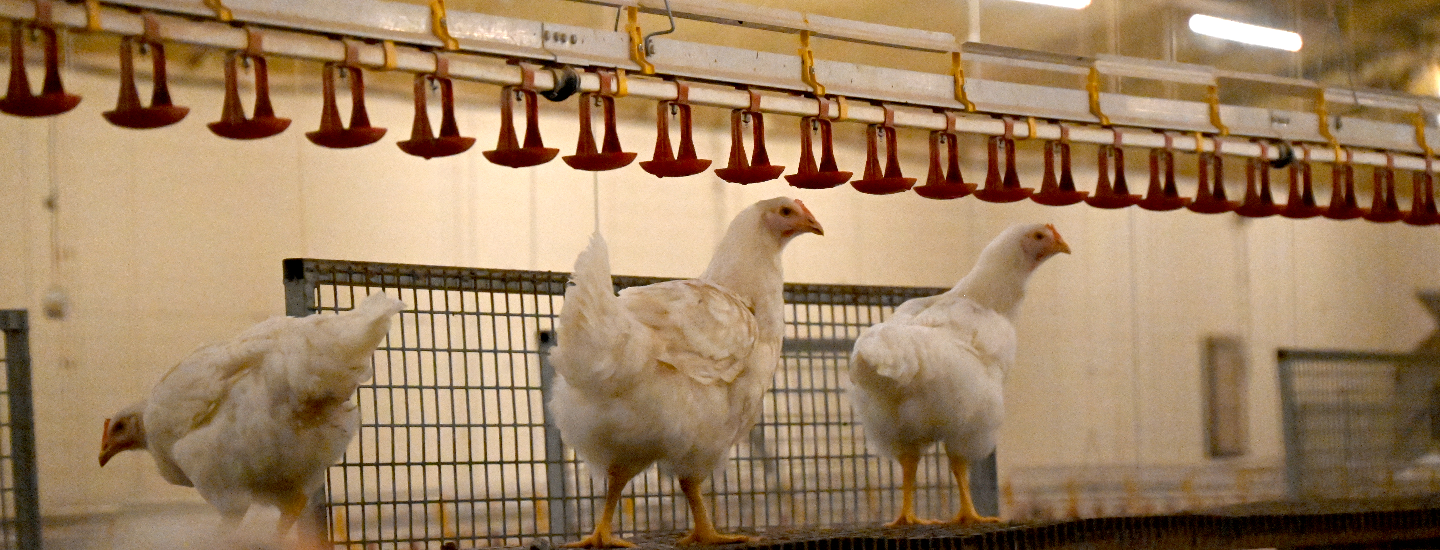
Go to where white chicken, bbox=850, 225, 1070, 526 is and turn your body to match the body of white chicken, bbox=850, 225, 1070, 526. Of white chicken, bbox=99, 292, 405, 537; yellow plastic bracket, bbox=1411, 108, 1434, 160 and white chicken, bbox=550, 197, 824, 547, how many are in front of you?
1

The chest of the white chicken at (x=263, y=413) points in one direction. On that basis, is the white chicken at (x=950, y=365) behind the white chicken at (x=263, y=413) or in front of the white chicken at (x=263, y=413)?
behind

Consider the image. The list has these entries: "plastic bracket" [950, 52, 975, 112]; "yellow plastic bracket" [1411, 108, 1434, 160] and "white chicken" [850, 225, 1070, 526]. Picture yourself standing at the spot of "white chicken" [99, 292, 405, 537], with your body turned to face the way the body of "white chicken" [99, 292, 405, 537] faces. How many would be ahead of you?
0

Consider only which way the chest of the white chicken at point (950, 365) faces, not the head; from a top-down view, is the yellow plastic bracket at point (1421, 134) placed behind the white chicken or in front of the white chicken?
in front

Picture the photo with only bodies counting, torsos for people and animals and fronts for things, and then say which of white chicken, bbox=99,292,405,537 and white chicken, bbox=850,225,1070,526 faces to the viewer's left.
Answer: white chicken, bbox=99,292,405,537

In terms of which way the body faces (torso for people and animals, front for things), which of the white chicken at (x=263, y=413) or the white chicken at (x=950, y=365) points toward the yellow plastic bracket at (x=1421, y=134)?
the white chicken at (x=950, y=365)

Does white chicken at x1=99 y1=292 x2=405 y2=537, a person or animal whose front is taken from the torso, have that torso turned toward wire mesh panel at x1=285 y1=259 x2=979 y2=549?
no

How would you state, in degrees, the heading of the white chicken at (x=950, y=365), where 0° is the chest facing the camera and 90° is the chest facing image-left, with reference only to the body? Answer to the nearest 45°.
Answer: approximately 225°

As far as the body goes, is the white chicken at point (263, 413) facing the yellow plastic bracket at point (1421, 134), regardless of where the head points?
no

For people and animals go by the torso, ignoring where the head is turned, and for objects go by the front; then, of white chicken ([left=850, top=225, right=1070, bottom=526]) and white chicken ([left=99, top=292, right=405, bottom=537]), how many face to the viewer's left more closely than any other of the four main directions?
1

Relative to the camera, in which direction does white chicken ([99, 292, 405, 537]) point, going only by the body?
to the viewer's left
